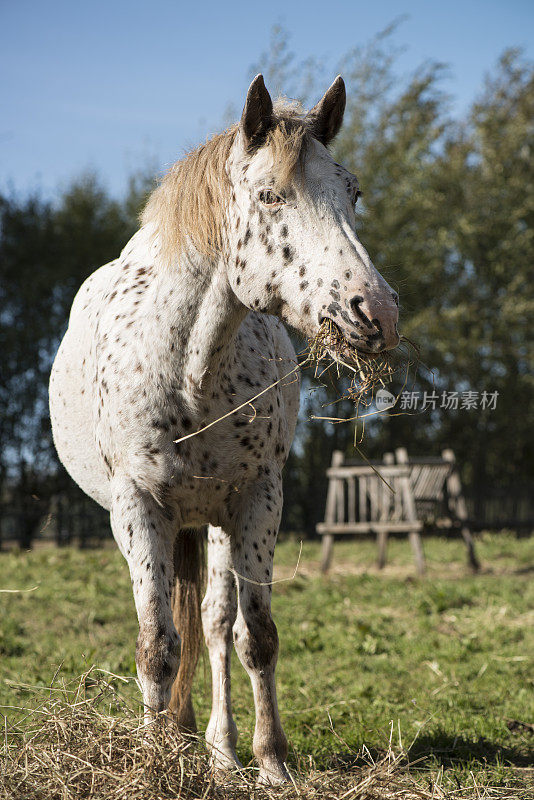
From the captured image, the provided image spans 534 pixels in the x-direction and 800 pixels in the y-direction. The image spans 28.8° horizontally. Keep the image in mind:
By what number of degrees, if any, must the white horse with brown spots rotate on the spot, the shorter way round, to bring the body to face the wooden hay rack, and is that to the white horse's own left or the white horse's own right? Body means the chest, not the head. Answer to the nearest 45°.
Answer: approximately 180°

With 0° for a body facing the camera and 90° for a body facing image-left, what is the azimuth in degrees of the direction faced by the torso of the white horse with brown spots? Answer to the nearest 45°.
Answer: approximately 0°
